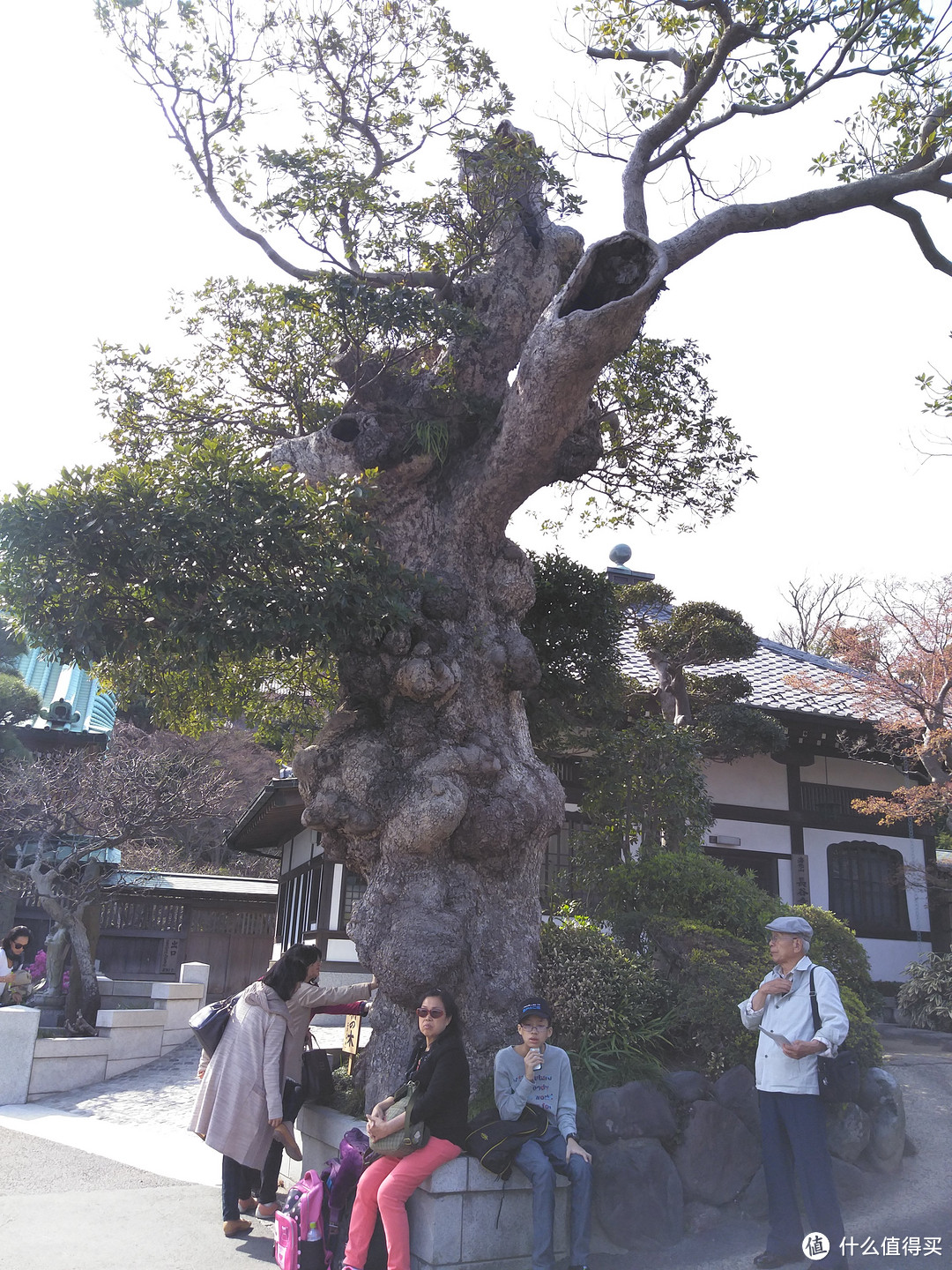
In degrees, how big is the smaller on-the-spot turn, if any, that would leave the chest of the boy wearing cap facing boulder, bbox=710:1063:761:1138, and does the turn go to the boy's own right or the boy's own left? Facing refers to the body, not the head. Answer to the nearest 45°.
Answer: approximately 135° to the boy's own left

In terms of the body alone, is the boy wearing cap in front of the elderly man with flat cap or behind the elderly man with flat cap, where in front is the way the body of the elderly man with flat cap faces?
in front

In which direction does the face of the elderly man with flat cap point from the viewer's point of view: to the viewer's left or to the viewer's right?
to the viewer's left

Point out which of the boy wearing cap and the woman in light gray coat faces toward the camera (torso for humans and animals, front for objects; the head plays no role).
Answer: the boy wearing cap

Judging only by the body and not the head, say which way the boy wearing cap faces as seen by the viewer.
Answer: toward the camera

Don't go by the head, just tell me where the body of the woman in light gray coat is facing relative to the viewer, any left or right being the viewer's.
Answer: facing away from the viewer and to the right of the viewer

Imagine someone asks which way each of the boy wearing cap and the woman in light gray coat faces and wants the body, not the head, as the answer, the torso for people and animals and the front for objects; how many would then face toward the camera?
1

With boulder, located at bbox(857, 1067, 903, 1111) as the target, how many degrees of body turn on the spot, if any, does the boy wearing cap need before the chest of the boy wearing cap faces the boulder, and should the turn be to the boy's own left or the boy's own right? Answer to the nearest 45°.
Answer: approximately 135° to the boy's own left

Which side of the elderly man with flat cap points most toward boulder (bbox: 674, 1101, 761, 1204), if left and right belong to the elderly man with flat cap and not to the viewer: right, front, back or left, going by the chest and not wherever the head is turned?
right

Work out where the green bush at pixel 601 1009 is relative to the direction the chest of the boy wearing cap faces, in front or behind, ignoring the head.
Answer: behind

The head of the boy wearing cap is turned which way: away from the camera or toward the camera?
toward the camera

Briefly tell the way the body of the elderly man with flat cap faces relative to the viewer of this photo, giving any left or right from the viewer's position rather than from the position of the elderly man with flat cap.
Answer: facing the viewer and to the left of the viewer

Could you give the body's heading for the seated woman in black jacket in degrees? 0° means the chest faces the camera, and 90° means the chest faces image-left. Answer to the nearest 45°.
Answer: approximately 45°

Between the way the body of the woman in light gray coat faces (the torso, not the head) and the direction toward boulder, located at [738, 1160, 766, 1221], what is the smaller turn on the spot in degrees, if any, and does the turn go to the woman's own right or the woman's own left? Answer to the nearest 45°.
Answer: approximately 45° to the woman's own right

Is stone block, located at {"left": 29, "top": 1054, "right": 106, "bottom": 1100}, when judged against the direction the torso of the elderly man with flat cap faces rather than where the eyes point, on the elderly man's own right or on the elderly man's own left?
on the elderly man's own right
